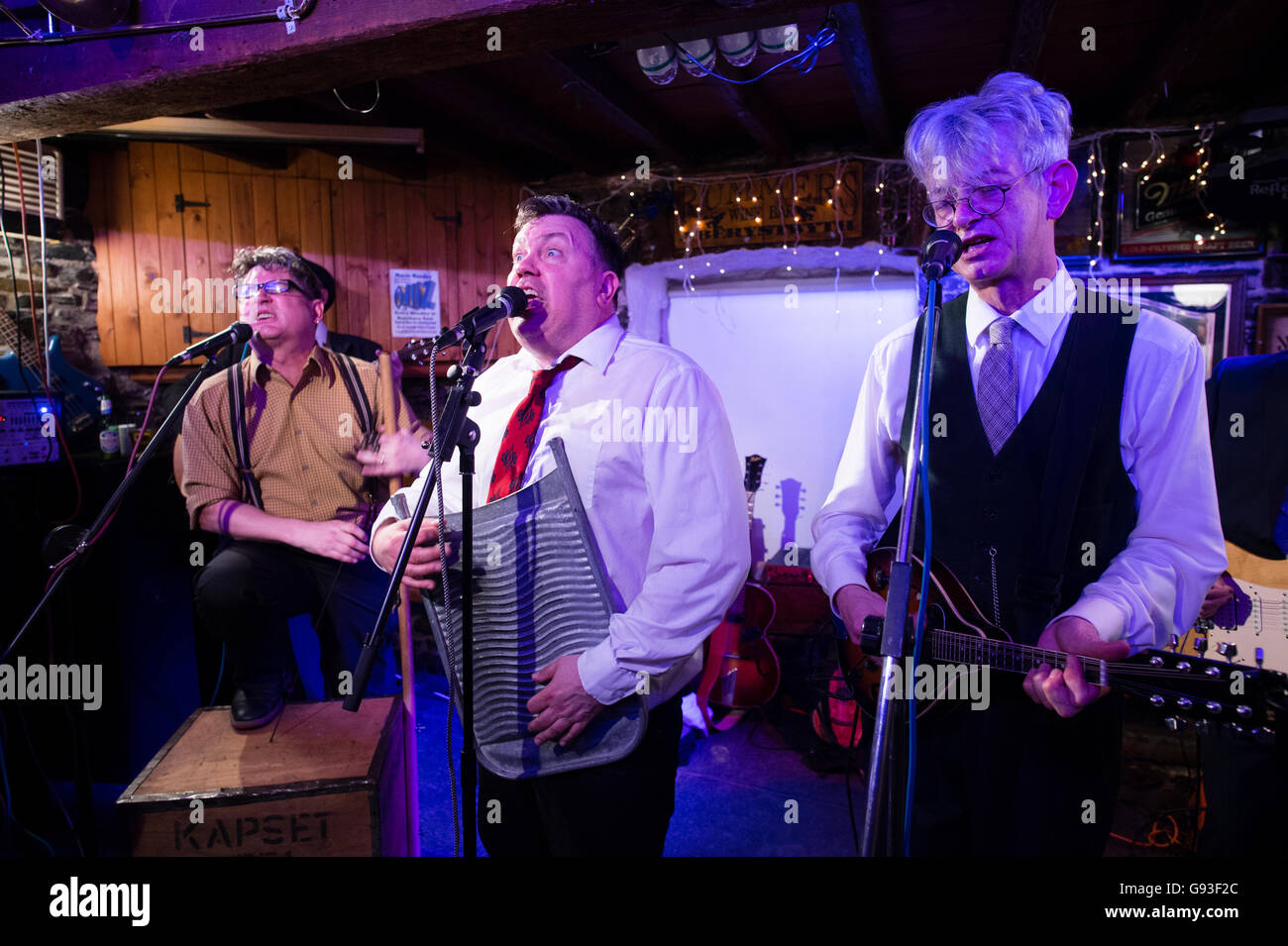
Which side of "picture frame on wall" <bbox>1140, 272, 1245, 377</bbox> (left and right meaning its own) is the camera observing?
front

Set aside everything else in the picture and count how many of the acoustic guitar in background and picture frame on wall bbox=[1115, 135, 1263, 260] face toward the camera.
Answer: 2

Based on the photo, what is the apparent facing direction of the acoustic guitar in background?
toward the camera

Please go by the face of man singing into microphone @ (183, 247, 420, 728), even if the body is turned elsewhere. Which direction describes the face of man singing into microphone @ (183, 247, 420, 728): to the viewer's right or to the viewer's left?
to the viewer's left

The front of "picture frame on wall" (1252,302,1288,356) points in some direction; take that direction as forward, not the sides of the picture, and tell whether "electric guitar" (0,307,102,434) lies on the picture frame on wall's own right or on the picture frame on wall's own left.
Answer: on the picture frame on wall's own right

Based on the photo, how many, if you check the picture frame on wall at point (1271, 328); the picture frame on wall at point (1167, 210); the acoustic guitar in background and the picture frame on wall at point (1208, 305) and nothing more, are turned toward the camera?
4

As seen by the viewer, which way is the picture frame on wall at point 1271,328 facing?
toward the camera

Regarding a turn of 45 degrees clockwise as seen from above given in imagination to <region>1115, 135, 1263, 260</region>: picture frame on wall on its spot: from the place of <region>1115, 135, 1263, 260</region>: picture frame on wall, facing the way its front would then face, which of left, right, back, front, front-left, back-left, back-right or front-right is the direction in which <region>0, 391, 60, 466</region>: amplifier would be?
front

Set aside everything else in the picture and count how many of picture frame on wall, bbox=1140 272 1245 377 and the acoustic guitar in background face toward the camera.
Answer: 2

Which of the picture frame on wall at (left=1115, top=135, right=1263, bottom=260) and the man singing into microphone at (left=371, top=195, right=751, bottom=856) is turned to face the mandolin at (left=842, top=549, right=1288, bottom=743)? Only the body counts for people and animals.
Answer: the picture frame on wall
